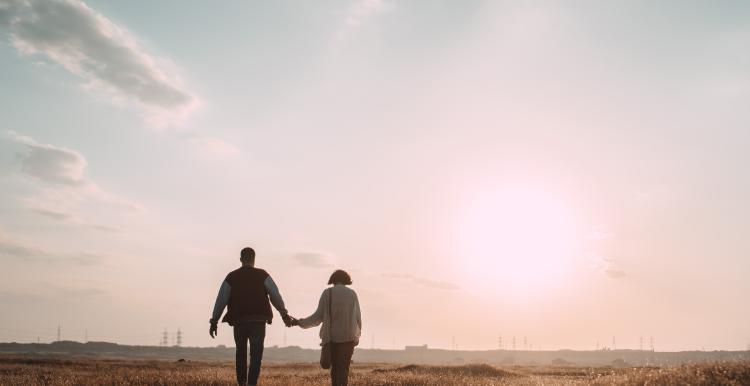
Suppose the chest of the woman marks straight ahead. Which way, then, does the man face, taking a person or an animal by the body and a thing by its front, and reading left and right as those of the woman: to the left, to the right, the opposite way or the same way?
the same way

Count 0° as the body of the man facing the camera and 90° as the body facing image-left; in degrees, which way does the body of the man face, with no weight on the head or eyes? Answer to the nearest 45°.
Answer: approximately 180°

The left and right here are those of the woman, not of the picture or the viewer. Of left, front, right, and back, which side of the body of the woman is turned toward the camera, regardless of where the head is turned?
back

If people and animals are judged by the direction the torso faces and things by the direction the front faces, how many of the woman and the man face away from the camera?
2

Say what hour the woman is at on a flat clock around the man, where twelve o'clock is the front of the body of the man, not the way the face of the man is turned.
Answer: The woman is roughly at 4 o'clock from the man.

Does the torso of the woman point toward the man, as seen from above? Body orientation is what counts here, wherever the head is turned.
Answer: no
